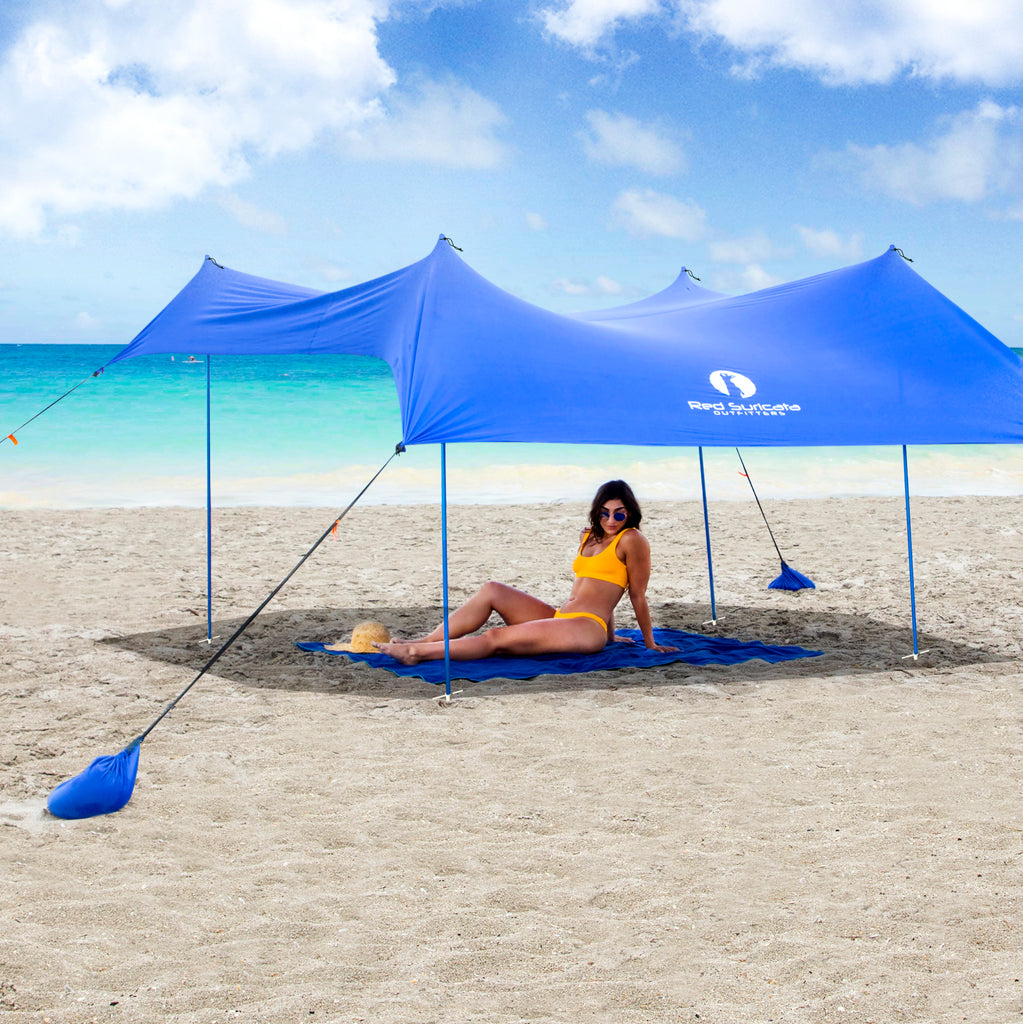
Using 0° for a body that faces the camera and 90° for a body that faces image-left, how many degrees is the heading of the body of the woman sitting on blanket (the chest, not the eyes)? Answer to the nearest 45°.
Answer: approximately 45°

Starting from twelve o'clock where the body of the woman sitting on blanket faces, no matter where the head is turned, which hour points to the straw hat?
The straw hat is roughly at 2 o'clock from the woman sitting on blanket.

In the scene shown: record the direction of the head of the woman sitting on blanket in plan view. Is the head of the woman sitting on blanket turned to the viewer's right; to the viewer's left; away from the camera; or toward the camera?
toward the camera

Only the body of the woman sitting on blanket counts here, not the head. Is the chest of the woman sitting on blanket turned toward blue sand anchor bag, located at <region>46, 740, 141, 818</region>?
yes
